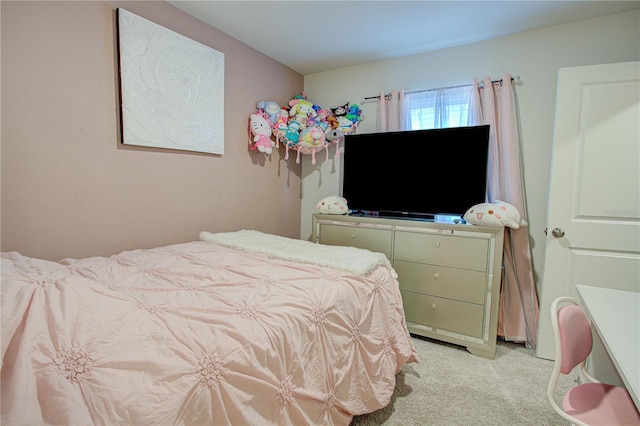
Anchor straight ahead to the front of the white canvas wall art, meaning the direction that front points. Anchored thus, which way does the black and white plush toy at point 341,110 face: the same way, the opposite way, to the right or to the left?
to the right

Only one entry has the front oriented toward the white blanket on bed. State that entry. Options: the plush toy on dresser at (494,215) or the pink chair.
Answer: the plush toy on dresser

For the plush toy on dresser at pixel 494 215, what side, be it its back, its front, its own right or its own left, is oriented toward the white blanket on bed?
front

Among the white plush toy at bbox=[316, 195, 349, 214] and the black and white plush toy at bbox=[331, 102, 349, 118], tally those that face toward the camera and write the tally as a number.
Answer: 2

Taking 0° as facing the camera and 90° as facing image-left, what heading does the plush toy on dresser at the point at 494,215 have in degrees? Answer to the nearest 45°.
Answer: approximately 45°

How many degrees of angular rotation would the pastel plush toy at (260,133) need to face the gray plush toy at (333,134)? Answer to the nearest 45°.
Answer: approximately 45° to its left

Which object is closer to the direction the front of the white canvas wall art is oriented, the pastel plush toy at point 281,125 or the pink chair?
the pink chair

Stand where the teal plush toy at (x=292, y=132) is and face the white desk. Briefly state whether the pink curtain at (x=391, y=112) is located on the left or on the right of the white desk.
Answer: left

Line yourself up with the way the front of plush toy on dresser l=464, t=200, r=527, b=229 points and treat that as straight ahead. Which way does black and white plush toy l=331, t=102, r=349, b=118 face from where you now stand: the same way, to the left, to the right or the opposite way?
to the left

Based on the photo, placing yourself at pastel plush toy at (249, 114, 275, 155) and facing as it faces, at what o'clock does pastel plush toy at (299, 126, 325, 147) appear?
pastel plush toy at (299, 126, 325, 147) is roughly at 10 o'clock from pastel plush toy at (249, 114, 275, 155).

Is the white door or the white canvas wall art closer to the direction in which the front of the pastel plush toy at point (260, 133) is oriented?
the white door
